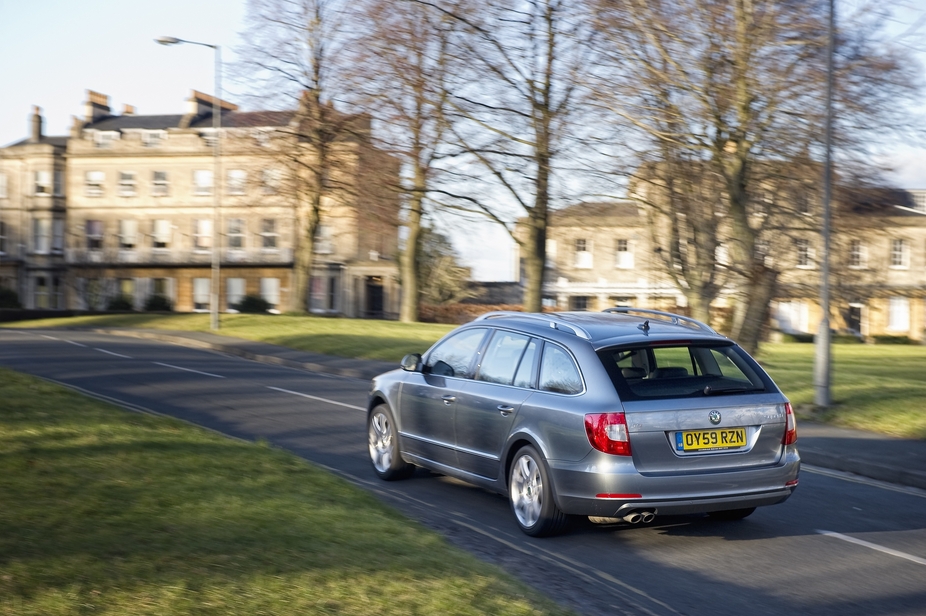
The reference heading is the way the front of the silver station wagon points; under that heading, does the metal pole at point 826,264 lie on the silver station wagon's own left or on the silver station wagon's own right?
on the silver station wagon's own right

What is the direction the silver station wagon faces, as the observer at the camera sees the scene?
facing away from the viewer and to the left of the viewer

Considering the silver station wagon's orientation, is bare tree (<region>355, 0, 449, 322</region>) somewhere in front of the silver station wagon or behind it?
in front

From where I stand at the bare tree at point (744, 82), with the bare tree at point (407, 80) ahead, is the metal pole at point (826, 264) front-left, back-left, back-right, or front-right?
back-left

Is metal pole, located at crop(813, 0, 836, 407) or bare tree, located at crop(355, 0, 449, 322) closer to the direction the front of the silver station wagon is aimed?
the bare tree

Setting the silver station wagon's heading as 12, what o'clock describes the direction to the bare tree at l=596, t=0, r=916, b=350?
The bare tree is roughly at 2 o'clock from the silver station wagon.
